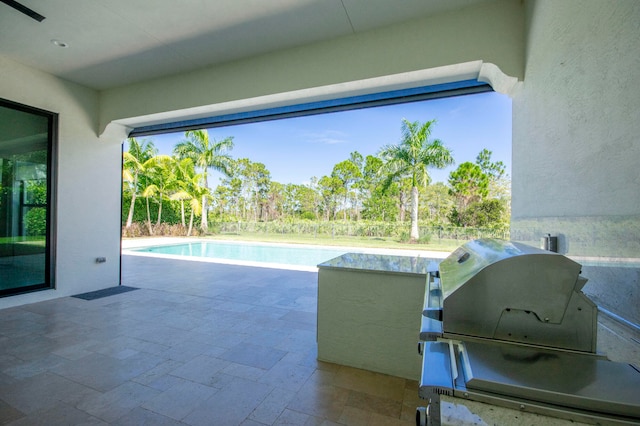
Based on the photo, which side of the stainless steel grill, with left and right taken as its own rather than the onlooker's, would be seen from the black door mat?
front

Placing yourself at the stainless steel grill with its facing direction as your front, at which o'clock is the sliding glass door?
The sliding glass door is roughly at 12 o'clock from the stainless steel grill.

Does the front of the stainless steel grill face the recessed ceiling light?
yes

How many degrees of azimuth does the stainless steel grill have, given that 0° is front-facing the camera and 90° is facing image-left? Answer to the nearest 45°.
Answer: approximately 90°

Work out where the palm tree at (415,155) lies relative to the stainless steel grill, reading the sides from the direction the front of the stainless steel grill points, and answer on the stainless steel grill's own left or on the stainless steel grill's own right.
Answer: on the stainless steel grill's own right

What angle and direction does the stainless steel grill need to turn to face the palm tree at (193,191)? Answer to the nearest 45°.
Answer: approximately 45° to its right

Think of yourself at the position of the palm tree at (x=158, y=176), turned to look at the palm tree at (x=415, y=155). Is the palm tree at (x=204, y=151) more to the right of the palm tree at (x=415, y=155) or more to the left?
left

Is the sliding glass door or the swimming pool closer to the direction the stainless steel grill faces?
the sliding glass door

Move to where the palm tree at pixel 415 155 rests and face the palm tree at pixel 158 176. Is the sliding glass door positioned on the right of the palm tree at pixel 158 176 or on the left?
left

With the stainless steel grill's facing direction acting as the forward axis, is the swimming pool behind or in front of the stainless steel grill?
in front
